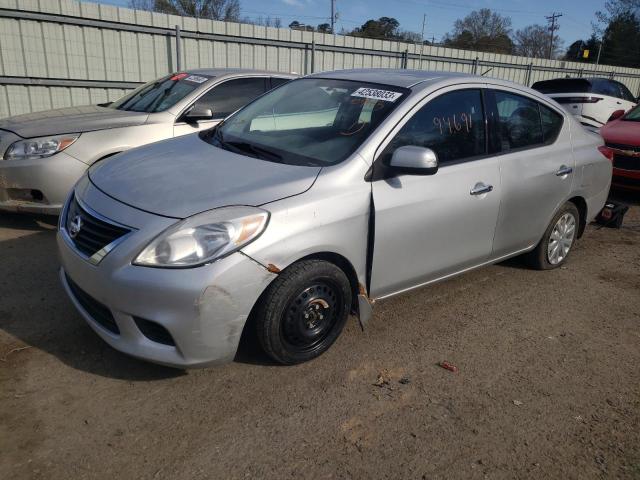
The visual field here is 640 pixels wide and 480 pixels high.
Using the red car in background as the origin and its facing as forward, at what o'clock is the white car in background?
The white car in background is roughly at 4 o'clock from the red car in background.

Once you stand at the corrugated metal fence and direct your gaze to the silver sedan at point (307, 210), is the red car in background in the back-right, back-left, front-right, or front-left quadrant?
front-left

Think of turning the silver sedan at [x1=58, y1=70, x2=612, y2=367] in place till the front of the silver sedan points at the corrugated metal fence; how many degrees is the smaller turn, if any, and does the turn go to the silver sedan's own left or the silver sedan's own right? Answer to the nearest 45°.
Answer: approximately 90° to the silver sedan's own right

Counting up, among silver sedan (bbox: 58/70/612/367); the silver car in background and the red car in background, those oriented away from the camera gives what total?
0

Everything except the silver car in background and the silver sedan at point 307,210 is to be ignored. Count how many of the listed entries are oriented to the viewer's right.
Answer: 0

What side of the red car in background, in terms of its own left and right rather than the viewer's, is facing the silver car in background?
front

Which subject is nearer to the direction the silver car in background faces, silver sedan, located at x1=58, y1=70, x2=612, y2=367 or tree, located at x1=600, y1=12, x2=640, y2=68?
the silver sedan

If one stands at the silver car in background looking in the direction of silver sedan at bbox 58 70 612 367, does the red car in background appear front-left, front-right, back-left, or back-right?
front-left

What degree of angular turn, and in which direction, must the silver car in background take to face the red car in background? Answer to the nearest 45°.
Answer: approximately 135° to its left

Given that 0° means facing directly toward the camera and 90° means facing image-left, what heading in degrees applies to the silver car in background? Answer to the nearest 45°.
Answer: approximately 45°

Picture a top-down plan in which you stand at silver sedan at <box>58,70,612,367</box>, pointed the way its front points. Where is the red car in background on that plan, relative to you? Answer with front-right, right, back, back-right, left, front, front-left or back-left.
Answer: back

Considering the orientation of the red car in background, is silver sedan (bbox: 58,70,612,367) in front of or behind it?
in front

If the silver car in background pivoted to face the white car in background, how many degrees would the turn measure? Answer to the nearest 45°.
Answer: approximately 180°

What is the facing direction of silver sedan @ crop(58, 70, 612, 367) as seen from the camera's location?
facing the viewer and to the left of the viewer
